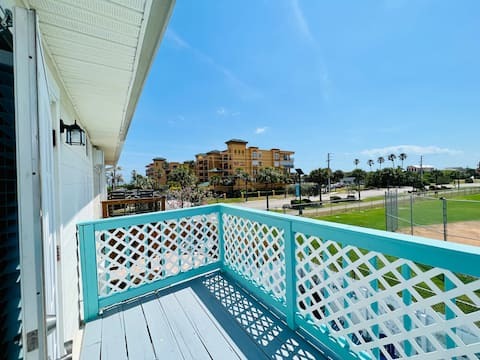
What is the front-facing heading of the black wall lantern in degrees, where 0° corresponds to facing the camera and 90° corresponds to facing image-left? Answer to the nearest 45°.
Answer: approximately 270°

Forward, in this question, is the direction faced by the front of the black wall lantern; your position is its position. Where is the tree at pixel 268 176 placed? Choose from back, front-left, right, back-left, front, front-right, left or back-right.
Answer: front-left

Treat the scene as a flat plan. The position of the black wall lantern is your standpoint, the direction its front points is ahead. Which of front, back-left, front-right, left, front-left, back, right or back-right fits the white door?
right

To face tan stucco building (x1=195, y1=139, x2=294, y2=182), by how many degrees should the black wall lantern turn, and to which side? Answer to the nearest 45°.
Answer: approximately 45° to its left

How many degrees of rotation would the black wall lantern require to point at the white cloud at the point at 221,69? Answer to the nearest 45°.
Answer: approximately 45° to its left

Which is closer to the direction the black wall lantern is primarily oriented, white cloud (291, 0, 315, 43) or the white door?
the white cloud
